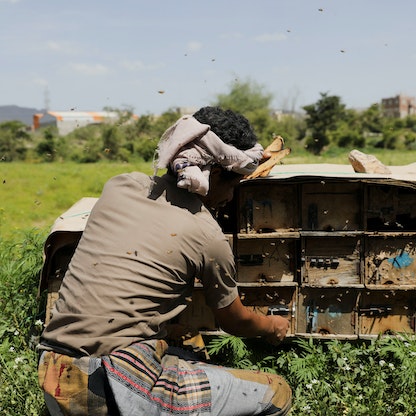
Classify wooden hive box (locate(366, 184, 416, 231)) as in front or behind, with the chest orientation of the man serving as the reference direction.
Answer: in front

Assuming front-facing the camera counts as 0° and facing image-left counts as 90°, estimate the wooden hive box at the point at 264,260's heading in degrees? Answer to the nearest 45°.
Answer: approximately 0°

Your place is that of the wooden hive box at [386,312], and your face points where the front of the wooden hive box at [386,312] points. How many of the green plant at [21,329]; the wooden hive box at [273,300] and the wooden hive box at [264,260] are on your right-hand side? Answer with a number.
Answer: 3

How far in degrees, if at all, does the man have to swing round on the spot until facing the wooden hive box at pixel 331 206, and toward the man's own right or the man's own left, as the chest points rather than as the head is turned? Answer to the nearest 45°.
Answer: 0° — they already face it

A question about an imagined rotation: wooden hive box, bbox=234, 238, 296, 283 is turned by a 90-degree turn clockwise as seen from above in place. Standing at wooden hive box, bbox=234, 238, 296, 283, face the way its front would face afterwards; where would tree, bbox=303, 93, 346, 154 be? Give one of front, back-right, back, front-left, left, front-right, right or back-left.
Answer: right

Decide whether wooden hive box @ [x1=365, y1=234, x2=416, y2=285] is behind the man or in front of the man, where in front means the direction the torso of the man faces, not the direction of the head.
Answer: in front

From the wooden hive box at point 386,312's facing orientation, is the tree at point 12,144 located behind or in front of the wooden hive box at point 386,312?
behind
